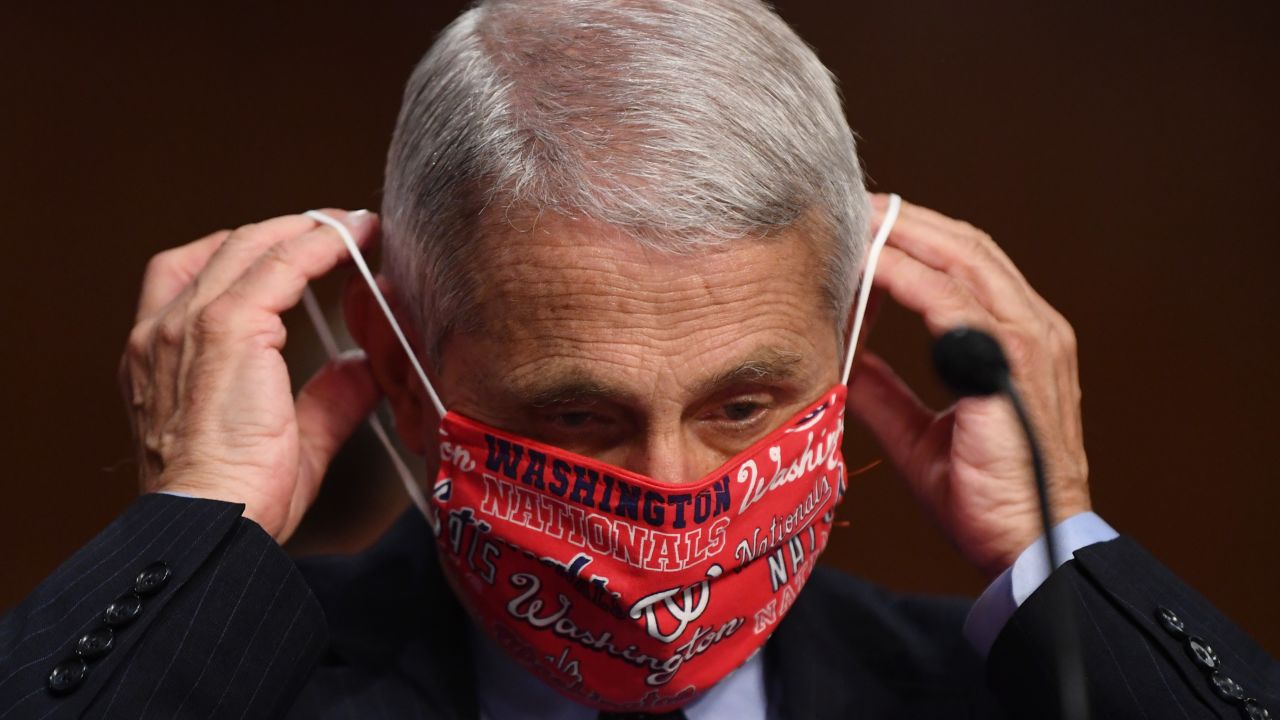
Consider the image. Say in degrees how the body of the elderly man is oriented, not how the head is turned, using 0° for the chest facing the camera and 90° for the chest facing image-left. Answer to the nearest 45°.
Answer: approximately 0°

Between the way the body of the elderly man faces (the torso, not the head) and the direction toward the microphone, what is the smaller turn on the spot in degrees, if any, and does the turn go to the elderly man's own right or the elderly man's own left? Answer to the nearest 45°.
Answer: approximately 45° to the elderly man's own left
